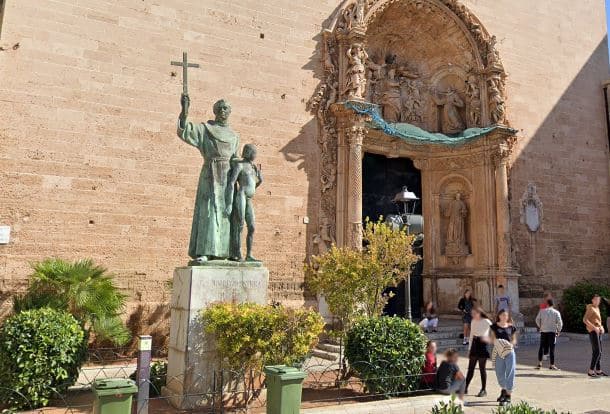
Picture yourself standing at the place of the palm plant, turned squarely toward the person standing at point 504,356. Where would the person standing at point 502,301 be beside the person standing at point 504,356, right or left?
left

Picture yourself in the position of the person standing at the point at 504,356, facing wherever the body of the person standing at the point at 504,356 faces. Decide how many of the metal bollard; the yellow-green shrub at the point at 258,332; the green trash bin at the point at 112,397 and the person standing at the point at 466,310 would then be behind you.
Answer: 1

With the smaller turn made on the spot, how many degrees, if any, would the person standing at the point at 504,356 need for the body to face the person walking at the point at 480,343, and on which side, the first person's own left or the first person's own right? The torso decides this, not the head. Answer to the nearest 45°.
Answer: approximately 135° to the first person's own right

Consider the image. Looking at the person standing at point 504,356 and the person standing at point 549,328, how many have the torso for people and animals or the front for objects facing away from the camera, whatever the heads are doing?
1
